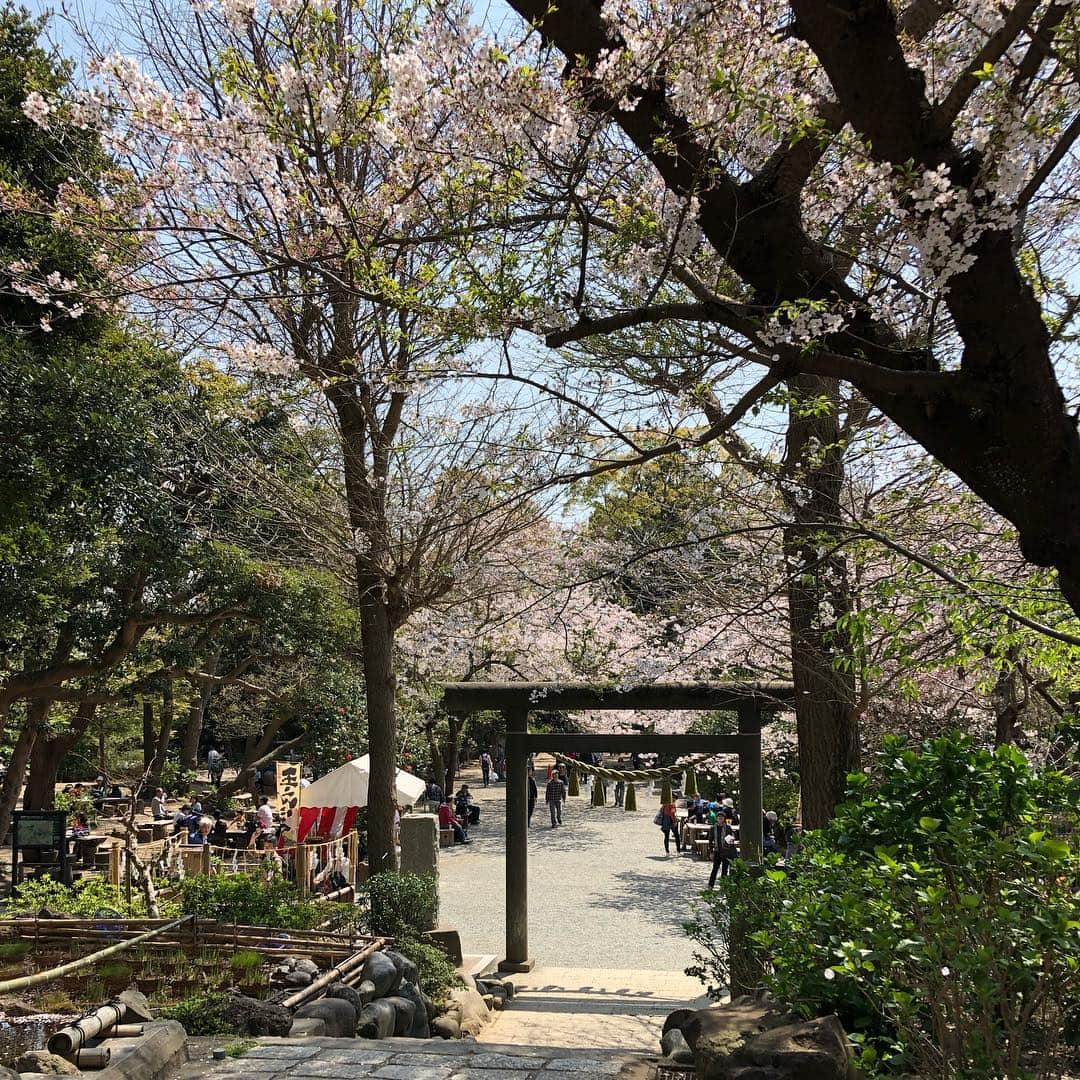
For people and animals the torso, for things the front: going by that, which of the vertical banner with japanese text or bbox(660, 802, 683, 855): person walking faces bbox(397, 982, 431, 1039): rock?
the vertical banner with japanese text

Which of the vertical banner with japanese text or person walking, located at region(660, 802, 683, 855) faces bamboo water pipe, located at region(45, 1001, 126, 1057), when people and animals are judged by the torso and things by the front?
the vertical banner with japanese text

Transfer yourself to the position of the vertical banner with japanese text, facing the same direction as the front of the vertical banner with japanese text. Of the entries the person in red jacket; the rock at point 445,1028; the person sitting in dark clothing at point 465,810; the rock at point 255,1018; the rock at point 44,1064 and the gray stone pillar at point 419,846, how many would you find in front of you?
4

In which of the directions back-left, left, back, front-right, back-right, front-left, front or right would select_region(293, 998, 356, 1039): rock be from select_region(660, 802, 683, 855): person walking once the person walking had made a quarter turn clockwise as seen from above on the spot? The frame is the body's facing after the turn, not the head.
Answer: front

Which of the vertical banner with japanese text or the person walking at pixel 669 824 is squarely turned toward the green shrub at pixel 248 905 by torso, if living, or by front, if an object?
the vertical banner with japanese text

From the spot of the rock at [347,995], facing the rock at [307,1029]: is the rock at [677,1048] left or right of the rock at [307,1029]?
left

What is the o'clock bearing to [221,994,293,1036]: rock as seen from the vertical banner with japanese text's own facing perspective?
The rock is roughly at 12 o'clock from the vertical banner with japanese text.

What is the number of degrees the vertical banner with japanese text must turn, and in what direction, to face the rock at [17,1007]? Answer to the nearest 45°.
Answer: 0° — it already faces it

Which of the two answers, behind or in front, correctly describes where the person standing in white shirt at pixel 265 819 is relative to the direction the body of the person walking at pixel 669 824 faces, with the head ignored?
behind

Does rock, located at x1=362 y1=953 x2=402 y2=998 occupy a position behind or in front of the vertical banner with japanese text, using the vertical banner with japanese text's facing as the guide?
in front

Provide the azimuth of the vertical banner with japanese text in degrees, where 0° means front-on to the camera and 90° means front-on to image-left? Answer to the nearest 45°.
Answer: approximately 0°

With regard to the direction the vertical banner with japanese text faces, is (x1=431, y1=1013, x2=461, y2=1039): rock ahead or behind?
ahead
